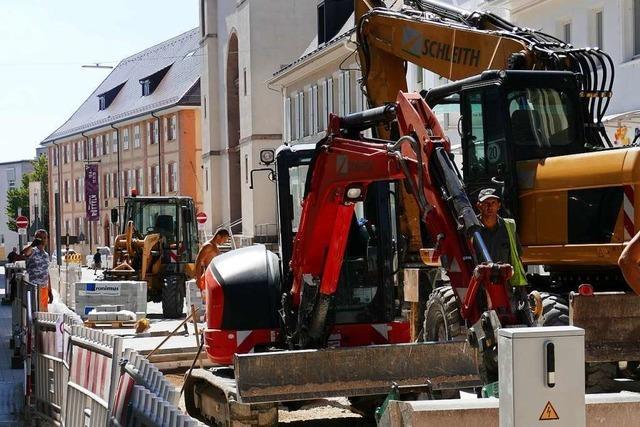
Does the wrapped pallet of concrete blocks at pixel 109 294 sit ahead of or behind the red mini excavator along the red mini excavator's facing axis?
behind

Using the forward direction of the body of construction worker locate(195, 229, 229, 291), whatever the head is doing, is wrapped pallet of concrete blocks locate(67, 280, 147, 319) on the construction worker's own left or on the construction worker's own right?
on the construction worker's own left

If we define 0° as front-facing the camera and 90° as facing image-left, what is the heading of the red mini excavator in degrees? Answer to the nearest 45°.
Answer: approximately 315°
